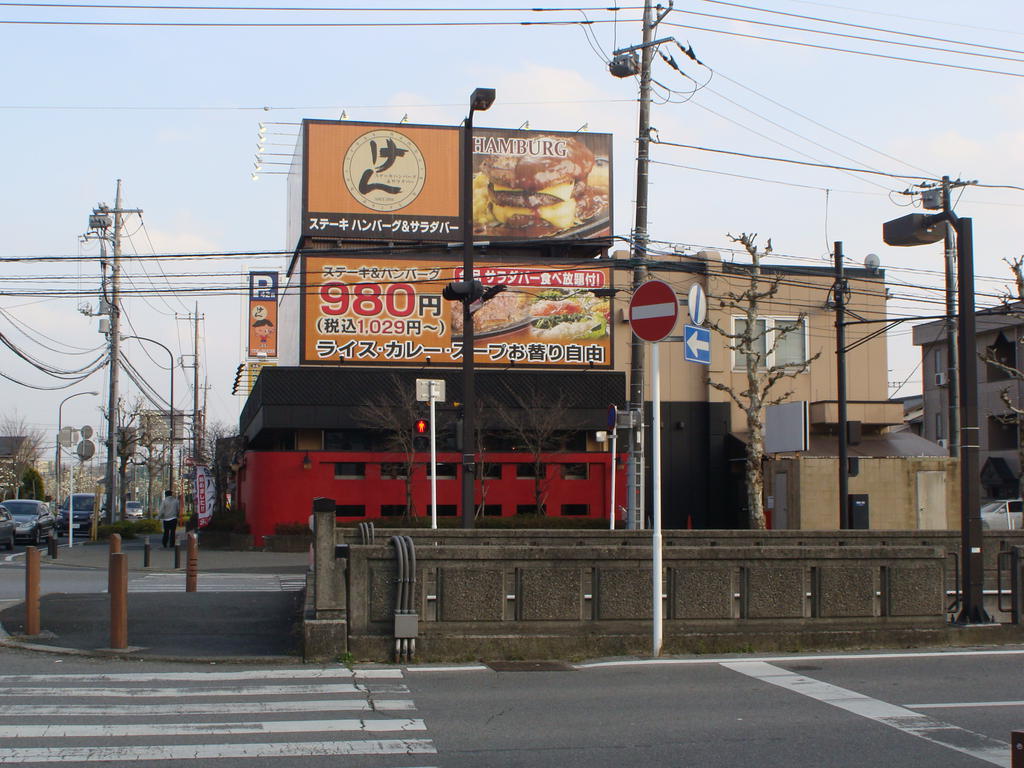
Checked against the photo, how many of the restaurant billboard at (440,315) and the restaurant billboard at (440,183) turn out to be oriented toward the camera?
2

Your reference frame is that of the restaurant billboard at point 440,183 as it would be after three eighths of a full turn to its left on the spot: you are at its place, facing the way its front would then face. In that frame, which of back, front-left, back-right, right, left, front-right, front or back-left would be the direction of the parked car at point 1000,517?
front-right

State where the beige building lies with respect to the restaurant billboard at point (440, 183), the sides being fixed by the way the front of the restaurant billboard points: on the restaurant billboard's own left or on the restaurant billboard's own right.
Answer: on the restaurant billboard's own left

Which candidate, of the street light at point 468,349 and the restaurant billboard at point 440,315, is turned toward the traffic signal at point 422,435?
the restaurant billboard

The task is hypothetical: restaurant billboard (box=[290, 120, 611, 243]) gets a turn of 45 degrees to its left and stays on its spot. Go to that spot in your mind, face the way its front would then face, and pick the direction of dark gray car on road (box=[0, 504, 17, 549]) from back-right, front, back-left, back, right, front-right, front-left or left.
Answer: back-right

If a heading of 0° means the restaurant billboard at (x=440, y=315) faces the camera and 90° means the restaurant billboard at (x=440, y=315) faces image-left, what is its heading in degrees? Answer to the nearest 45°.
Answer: approximately 0°

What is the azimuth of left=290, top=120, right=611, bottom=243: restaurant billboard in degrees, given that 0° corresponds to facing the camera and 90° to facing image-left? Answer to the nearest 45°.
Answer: approximately 0°

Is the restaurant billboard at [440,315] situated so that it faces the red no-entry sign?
yes
